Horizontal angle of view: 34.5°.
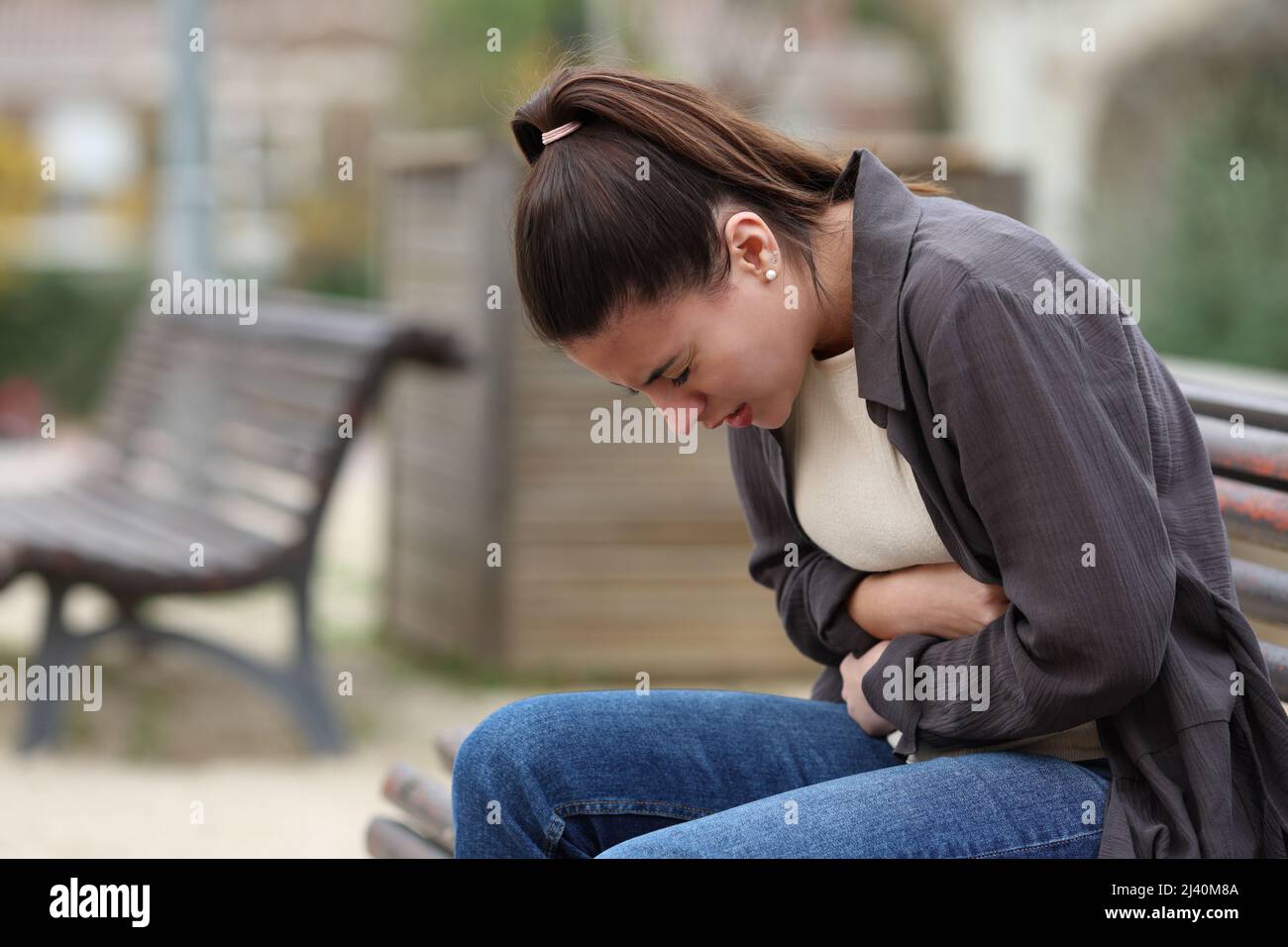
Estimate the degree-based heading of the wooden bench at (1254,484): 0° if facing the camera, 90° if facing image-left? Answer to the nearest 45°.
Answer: approximately 45°

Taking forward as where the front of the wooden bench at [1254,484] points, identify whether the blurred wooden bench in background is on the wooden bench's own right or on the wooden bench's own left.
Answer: on the wooden bench's own right

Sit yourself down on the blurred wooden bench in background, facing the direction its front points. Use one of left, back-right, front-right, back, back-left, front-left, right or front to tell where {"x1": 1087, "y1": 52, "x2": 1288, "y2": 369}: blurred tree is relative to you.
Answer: back

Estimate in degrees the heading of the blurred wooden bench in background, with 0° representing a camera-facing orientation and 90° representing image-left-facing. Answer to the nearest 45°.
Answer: approximately 45°

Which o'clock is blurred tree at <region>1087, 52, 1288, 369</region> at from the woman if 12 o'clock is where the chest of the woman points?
The blurred tree is roughly at 5 o'clock from the woman.

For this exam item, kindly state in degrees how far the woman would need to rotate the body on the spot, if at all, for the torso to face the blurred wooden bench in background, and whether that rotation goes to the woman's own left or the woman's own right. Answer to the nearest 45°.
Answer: approximately 90° to the woman's own right

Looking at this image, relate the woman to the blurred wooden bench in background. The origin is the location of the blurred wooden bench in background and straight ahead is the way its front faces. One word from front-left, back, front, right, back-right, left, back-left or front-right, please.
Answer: front-left

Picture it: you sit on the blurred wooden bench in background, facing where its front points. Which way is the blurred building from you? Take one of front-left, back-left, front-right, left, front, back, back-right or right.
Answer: back-right

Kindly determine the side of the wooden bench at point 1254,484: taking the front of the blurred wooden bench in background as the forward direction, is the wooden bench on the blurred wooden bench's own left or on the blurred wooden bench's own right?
on the blurred wooden bench's own left

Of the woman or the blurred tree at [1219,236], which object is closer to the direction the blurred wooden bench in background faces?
the woman
